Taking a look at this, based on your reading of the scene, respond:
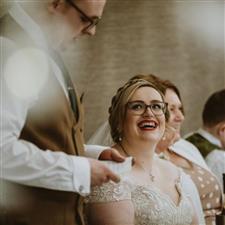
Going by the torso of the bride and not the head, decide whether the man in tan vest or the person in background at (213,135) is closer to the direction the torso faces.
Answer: the man in tan vest

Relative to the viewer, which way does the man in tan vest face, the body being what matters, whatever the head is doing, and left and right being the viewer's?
facing to the right of the viewer

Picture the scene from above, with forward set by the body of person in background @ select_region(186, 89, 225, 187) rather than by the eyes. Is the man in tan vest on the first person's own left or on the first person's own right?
on the first person's own right

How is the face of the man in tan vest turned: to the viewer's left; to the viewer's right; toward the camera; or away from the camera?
to the viewer's right

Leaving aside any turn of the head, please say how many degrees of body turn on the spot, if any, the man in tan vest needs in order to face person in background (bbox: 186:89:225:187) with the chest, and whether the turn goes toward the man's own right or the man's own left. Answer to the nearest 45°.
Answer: approximately 45° to the man's own left

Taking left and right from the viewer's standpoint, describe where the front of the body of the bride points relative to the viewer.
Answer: facing the viewer and to the right of the viewer

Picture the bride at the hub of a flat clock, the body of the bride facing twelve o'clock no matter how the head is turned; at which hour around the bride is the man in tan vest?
The man in tan vest is roughly at 2 o'clock from the bride.

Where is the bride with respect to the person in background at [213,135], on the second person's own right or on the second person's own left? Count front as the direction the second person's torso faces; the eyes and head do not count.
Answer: on the second person's own right
